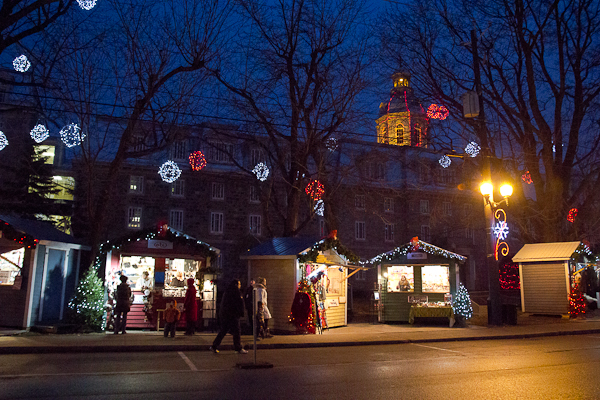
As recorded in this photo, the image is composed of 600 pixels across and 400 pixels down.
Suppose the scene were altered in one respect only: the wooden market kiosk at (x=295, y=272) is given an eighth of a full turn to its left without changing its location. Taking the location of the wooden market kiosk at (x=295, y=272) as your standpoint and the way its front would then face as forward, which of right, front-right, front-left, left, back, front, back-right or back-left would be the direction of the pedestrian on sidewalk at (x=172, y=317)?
back-right

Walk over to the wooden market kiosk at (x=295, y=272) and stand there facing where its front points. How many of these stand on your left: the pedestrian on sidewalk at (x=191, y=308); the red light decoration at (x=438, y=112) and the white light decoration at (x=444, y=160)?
2

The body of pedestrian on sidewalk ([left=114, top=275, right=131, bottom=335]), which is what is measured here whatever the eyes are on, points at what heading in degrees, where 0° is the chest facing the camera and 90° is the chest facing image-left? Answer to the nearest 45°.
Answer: approximately 180°

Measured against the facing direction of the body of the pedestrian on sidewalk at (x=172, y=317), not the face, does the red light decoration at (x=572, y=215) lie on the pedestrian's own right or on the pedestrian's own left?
on the pedestrian's own right

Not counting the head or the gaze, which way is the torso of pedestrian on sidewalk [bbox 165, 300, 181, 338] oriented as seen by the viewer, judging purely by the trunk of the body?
away from the camera
